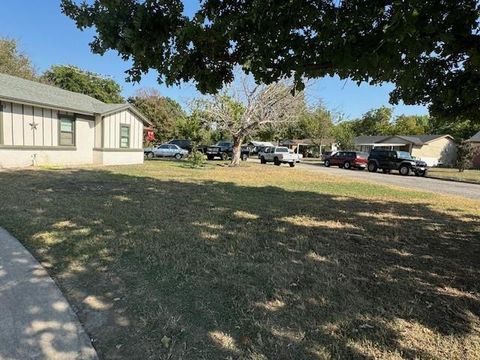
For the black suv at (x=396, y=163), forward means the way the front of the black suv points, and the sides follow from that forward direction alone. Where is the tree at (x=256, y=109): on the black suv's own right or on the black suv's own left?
on the black suv's own right

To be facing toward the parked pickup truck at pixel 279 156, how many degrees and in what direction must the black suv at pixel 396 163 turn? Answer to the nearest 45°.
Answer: approximately 135° to its right

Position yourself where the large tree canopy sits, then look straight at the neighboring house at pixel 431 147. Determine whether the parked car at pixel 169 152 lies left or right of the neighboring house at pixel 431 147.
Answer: left

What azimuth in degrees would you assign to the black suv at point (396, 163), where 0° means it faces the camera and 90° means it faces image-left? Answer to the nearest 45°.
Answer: approximately 315°

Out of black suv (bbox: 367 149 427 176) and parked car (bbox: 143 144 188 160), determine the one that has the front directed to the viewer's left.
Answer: the parked car

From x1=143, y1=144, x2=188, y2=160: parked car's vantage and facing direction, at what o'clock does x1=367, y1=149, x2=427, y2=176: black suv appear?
The black suv is roughly at 7 o'clock from the parked car.

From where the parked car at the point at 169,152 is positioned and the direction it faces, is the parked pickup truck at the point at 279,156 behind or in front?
behind

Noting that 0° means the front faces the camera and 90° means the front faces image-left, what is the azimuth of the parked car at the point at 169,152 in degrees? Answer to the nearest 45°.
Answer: approximately 90°

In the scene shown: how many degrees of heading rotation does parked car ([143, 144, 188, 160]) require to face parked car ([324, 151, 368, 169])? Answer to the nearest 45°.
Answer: approximately 180°

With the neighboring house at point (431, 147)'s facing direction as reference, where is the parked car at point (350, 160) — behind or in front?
in front

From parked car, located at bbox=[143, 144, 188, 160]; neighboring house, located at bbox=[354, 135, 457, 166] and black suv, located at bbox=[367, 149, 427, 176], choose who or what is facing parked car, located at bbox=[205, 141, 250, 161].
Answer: the neighboring house

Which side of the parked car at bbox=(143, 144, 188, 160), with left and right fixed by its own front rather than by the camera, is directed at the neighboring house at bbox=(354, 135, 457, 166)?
back

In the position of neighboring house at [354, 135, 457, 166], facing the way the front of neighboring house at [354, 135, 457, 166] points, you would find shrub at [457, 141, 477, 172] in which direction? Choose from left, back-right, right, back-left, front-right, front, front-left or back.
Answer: front-left

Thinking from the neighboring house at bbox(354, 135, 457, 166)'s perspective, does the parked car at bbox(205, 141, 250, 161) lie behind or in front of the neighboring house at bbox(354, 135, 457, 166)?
in front
